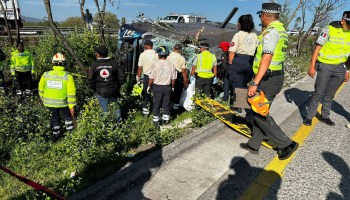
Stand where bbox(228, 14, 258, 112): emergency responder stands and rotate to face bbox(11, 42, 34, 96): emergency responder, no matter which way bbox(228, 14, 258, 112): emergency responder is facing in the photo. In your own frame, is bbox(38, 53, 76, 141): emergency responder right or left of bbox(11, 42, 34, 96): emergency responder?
left

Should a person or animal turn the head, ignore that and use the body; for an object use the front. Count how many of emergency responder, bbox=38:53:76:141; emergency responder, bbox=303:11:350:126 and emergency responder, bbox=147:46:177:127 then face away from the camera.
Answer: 2

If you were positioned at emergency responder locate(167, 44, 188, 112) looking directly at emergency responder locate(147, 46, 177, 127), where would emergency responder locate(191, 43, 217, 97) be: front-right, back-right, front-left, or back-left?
back-left

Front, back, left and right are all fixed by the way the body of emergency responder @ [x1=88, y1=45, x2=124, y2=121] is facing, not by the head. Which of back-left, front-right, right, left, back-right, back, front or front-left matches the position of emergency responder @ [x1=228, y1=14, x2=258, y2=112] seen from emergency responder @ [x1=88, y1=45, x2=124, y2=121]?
right

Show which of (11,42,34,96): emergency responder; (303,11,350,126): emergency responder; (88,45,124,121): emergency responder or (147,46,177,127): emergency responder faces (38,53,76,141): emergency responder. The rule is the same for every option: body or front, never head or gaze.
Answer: (11,42,34,96): emergency responder

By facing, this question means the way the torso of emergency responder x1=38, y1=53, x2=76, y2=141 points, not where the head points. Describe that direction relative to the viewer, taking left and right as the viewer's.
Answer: facing away from the viewer

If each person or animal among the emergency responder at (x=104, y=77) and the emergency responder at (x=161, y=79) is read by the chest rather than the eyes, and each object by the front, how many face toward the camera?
0

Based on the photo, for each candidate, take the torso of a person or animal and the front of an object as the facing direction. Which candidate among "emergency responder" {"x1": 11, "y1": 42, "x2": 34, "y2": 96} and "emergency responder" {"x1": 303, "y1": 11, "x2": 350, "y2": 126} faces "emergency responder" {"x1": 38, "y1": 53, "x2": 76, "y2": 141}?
"emergency responder" {"x1": 11, "y1": 42, "x2": 34, "y2": 96}

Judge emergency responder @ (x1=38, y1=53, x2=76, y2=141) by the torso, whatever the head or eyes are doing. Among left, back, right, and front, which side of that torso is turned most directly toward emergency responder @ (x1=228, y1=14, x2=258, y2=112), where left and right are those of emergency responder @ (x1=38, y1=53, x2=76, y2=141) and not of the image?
right

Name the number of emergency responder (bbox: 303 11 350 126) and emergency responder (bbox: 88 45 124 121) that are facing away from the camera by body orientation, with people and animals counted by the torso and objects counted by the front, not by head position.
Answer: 1

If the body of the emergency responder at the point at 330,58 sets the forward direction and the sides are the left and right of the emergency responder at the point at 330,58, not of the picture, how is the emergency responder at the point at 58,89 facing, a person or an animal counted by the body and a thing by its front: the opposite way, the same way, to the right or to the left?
the opposite way

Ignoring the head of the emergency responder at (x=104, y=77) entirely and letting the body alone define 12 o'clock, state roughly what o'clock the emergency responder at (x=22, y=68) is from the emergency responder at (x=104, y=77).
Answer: the emergency responder at (x=22, y=68) is roughly at 11 o'clock from the emergency responder at (x=104, y=77).

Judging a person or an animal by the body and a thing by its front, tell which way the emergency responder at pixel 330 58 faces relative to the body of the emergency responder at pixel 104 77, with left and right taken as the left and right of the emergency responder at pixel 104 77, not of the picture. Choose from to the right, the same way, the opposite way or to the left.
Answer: the opposite way

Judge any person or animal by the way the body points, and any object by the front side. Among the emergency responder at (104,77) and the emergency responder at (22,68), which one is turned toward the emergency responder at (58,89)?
the emergency responder at (22,68)

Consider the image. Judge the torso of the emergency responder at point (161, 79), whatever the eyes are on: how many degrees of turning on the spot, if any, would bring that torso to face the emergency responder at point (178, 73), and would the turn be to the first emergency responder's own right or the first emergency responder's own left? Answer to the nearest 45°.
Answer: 0° — they already face them

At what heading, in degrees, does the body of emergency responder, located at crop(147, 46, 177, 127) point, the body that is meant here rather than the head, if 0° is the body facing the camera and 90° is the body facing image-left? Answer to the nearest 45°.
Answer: approximately 180°

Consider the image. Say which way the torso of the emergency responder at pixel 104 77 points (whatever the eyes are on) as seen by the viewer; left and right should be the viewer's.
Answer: facing away from the viewer
